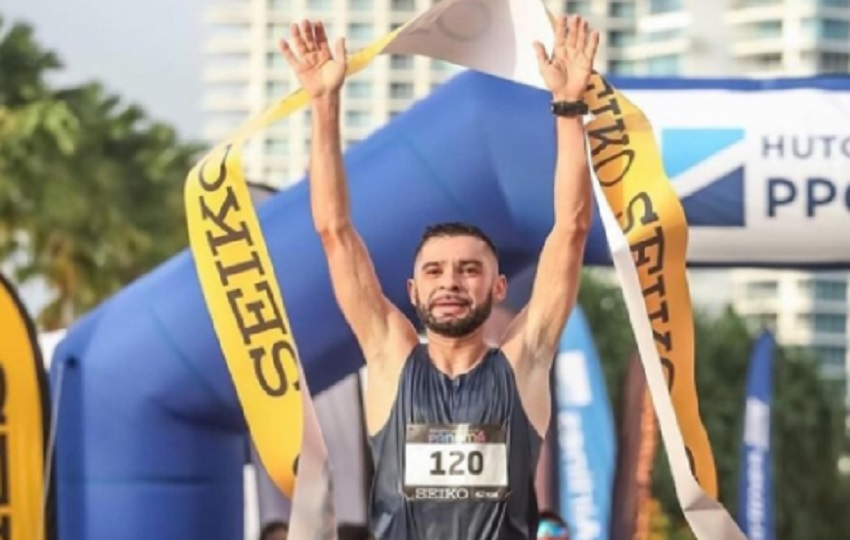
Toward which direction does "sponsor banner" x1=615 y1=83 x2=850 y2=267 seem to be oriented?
toward the camera

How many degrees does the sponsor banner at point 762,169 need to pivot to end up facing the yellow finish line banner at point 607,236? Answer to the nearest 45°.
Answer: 0° — it already faces it

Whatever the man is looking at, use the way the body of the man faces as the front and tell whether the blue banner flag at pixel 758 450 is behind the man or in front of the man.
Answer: behind

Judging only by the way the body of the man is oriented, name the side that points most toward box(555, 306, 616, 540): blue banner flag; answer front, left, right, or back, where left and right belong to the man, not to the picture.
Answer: back

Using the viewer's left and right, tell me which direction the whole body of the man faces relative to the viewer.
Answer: facing the viewer

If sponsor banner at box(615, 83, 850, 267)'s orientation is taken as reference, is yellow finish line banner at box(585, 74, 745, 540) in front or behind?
in front

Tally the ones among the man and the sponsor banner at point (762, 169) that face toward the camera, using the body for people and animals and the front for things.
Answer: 2
